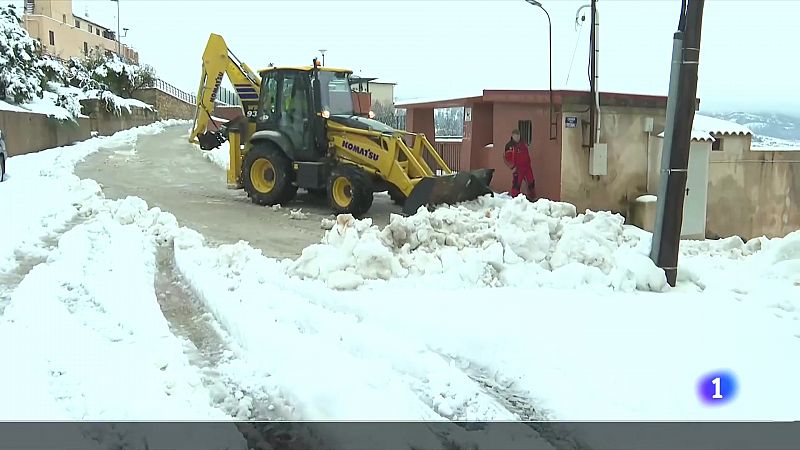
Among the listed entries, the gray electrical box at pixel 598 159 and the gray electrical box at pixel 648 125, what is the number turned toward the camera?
2

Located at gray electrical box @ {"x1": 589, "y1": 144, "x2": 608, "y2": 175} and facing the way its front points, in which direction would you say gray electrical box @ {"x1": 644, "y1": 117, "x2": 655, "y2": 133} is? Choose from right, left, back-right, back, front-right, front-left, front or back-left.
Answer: back-left

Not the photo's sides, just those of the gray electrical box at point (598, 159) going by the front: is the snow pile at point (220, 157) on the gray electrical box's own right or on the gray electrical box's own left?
on the gray electrical box's own right

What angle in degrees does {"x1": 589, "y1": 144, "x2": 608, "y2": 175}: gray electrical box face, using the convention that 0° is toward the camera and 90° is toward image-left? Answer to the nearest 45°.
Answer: approximately 0°

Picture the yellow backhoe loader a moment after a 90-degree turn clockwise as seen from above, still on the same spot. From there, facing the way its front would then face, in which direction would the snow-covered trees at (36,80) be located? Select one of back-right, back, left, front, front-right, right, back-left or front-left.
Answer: right

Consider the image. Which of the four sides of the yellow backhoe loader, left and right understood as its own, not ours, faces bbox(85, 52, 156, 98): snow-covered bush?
back

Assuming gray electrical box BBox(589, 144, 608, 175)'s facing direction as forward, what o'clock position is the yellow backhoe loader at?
The yellow backhoe loader is roughly at 2 o'clock from the gray electrical box.

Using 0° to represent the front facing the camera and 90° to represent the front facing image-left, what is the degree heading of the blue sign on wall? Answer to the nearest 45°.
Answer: approximately 0°

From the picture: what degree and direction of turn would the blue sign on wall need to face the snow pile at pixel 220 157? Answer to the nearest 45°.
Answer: approximately 135° to its right

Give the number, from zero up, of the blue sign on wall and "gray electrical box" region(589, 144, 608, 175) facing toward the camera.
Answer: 2
